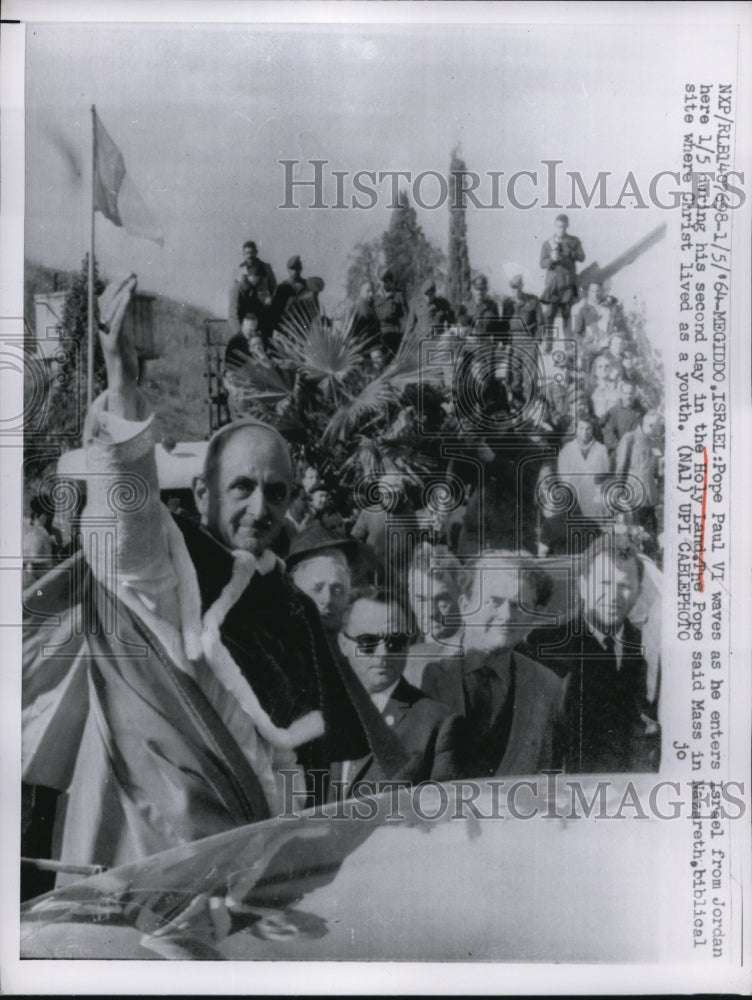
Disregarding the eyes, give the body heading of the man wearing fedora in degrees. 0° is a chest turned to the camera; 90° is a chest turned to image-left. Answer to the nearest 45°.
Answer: approximately 0°

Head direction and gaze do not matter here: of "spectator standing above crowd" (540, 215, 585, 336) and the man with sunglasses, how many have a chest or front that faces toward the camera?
2

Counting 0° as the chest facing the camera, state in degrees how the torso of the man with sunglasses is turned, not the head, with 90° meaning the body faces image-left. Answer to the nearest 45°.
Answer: approximately 0°

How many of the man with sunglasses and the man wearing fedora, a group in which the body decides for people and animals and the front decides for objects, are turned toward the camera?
2
